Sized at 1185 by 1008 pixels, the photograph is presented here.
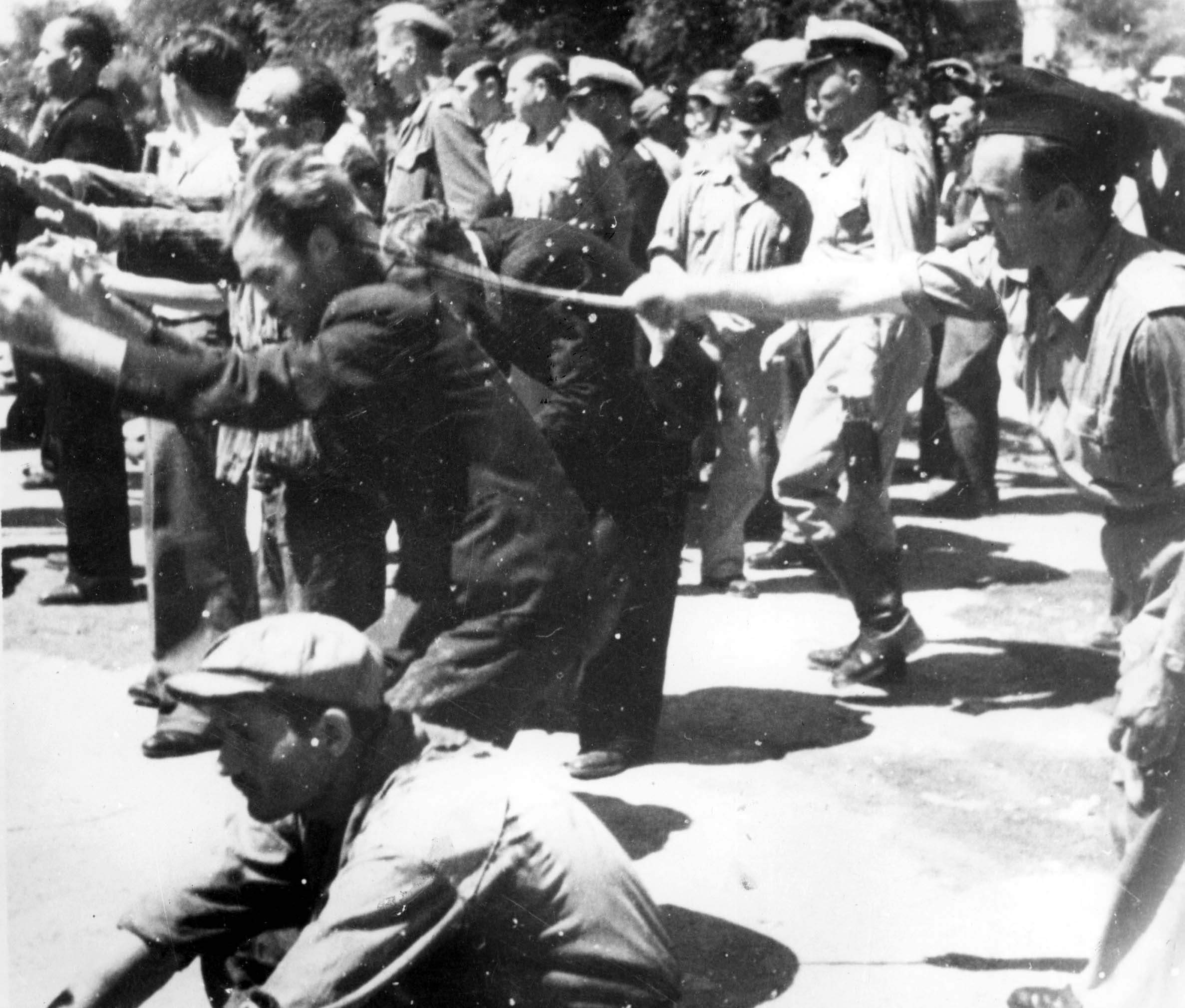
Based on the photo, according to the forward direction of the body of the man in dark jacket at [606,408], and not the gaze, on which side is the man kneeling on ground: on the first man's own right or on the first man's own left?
on the first man's own left

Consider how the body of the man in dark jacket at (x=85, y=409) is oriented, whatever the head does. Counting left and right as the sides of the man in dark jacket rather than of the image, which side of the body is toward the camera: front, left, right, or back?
left

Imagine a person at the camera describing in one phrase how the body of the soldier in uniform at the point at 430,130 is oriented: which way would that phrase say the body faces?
to the viewer's left

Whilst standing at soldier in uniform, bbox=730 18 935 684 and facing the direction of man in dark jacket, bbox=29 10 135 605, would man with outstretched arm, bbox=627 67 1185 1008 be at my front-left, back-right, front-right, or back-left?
back-left

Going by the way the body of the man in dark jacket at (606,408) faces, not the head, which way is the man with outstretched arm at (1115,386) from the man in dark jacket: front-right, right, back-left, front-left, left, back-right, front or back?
back-left

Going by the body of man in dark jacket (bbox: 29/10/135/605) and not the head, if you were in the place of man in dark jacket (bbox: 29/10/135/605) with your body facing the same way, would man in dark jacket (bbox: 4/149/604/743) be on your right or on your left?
on your left

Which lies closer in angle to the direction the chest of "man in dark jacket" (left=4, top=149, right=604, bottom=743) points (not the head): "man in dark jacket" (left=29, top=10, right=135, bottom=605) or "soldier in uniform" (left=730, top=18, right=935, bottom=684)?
the man in dark jacket

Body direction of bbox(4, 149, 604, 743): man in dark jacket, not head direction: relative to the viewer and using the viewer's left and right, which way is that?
facing to the left of the viewer

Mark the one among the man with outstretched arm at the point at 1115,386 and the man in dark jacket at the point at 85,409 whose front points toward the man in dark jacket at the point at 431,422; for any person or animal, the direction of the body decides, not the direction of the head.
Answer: the man with outstretched arm

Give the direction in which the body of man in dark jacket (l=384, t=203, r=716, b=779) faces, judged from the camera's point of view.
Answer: to the viewer's left
